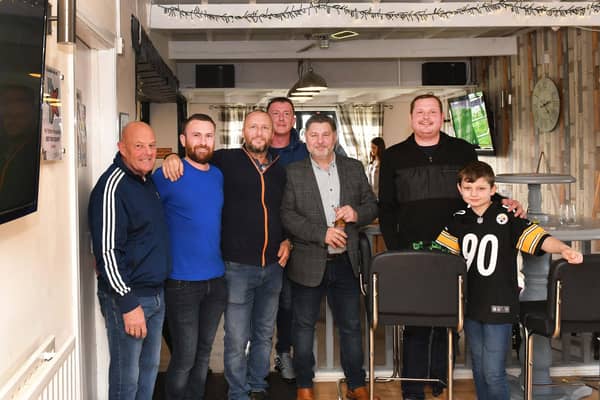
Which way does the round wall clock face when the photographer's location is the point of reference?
facing the viewer and to the left of the viewer

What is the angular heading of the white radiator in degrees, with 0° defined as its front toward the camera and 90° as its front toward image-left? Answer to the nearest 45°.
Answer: approximately 315°

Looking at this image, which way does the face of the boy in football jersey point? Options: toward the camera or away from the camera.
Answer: toward the camera

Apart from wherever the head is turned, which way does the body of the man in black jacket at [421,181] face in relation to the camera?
toward the camera

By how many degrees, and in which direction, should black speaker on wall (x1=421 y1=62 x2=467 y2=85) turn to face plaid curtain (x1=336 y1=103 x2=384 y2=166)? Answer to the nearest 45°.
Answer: approximately 135° to its right

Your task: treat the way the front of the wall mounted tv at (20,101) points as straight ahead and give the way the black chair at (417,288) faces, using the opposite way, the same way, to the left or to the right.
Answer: to the left

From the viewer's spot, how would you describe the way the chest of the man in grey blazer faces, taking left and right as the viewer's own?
facing the viewer

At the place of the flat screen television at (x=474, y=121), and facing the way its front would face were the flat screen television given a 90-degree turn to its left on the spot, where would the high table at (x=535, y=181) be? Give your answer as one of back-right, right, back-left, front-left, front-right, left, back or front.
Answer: front-right

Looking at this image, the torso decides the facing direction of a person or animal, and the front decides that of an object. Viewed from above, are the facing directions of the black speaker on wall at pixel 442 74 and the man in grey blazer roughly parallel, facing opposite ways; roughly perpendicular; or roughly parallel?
roughly parallel

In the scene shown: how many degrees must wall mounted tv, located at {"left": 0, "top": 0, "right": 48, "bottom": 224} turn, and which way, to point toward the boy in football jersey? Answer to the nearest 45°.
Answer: approximately 90° to its left

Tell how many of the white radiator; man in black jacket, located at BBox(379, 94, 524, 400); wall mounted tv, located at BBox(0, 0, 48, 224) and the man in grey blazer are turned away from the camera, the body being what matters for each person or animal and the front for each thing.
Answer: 0

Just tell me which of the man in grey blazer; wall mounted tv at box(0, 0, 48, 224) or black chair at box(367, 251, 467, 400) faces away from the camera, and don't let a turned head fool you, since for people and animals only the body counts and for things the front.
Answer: the black chair

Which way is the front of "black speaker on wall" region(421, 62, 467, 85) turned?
toward the camera

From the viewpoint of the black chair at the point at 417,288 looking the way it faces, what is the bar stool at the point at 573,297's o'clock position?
The bar stool is roughly at 3 o'clock from the black chair.

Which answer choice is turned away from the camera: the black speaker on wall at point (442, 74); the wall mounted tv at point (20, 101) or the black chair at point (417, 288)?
the black chair

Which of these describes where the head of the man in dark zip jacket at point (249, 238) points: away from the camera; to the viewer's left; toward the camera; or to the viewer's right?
toward the camera

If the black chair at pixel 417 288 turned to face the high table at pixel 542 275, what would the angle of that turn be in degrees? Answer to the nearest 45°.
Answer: approximately 45° to its right
